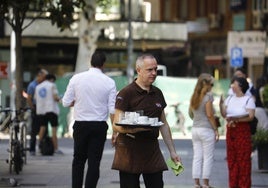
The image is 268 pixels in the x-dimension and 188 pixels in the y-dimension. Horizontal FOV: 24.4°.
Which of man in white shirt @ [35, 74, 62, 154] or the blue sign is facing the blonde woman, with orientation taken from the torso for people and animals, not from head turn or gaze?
the blue sign

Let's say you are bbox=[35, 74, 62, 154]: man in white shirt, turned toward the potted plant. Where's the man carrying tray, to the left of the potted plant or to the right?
right

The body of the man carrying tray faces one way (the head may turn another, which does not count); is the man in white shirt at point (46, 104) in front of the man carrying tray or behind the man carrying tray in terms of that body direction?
behind

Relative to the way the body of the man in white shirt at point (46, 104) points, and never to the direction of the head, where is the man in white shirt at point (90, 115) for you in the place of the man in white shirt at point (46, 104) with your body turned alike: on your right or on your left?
on your right

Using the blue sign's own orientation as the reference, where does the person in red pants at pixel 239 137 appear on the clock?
The person in red pants is roughly at 12 o'clock from the blue sign.

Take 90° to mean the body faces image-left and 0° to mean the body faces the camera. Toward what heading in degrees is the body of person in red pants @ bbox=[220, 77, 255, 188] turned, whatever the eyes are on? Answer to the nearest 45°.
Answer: approximately 45°

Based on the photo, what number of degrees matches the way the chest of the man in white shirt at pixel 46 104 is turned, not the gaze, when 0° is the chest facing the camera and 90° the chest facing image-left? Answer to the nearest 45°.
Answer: approximately 225°

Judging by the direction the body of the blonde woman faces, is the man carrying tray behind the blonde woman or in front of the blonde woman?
behind

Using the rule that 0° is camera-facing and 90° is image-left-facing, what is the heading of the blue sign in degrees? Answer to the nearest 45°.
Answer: approximately 0°

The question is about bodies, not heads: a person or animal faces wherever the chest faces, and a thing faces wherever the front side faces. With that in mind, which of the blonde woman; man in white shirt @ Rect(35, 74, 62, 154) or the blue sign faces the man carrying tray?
the blue sign
